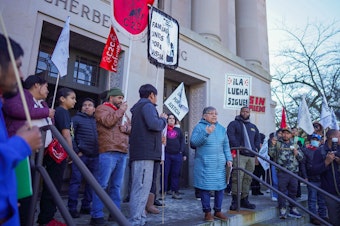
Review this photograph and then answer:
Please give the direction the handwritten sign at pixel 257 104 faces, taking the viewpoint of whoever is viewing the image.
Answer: facing the viewer

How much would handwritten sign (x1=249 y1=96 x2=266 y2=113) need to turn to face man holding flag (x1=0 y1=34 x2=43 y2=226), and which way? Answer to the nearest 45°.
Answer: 0° — it already faces them

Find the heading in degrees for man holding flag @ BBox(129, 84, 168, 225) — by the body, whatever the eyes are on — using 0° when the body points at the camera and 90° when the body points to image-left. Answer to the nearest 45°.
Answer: approximately 225°

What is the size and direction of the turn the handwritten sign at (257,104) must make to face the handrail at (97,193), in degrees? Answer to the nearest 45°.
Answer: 0° — it already faces it

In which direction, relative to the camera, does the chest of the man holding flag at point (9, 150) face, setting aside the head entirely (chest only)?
to the viewer's right

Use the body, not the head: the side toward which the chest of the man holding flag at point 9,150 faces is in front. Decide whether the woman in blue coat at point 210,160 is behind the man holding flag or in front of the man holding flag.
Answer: in front

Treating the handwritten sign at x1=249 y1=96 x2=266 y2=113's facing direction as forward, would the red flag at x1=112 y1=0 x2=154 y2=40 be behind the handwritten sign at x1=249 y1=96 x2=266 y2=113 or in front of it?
in front

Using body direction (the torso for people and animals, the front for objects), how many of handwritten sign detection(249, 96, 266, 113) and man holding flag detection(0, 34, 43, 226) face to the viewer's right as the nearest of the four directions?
1

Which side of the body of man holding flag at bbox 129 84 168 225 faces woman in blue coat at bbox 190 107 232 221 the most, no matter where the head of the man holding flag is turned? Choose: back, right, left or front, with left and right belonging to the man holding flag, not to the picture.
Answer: front

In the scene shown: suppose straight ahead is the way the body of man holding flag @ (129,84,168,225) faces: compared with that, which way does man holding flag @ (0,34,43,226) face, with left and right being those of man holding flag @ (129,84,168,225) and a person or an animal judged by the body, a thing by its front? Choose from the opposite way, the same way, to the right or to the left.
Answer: the same way

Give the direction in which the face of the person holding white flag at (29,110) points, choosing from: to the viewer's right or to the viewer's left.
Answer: to the viewer's right

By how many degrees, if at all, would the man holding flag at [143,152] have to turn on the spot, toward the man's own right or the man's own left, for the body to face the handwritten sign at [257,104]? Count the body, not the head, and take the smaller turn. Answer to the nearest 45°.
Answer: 0° — they already face it
